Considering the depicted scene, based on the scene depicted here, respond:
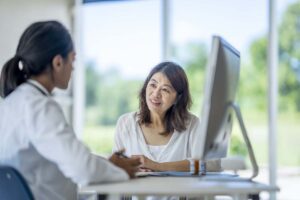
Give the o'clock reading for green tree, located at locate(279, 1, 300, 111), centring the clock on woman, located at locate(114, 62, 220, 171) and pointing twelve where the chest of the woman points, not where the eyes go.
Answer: The green tree is roughly at 7 o'clock from the woman.

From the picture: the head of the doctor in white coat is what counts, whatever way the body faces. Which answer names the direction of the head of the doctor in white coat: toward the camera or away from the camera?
away from the camera

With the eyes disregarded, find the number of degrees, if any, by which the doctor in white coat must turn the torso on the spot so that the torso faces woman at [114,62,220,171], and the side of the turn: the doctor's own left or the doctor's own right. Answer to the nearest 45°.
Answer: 0° — they already face them

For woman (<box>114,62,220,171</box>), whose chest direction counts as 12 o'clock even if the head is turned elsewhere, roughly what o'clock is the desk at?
The desk is roughly at 12 o'clock from the woman.

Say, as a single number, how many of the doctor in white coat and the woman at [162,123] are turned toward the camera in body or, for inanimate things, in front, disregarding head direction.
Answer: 1

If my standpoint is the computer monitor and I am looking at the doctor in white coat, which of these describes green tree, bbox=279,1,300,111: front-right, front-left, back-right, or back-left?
back-right

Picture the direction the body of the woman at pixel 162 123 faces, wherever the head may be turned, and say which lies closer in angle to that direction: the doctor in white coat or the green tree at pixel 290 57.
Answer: the doctor in white coat

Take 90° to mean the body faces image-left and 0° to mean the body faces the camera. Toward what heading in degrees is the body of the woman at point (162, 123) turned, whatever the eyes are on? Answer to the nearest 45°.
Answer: approximately 0°

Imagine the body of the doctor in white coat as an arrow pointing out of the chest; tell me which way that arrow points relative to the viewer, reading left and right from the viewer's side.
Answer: facing away from the viewer and to the right of the viewer

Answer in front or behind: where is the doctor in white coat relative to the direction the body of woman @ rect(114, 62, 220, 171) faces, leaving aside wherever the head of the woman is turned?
in front

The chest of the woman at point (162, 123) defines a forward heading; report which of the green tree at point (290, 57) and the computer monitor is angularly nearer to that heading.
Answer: the computer monitor
